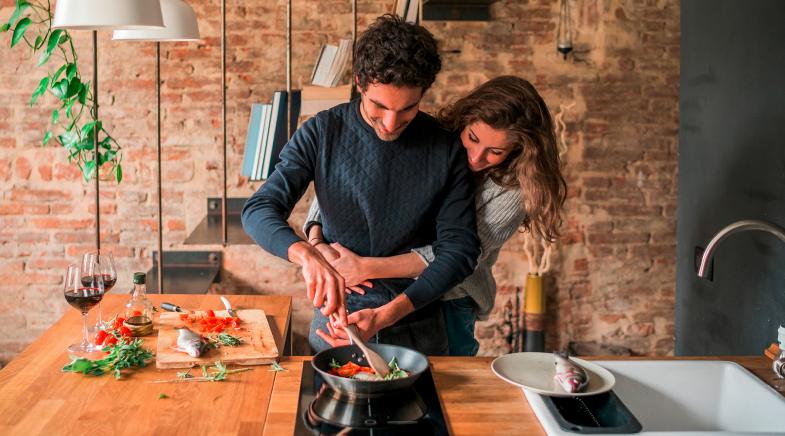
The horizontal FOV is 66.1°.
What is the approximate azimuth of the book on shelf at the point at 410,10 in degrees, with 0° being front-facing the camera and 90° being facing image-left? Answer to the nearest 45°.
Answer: approximately 0°

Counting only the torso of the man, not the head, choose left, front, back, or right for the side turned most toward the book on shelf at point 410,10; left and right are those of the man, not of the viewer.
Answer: back

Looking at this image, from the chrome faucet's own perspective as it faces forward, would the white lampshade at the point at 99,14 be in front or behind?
in front

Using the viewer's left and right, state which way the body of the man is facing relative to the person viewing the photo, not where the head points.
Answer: facing the viewer

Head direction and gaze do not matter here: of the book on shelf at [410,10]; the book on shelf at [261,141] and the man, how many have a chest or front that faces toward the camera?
3

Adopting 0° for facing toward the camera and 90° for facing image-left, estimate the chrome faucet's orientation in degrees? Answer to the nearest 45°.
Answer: approximately 90°

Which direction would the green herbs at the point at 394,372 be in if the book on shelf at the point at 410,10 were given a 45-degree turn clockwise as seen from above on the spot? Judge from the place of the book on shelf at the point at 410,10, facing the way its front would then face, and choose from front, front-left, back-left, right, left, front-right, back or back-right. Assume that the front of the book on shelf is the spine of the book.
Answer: front-left

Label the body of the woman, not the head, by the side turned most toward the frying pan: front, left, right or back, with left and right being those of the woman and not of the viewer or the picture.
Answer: front

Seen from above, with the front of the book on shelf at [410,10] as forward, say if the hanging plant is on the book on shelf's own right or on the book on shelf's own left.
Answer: on the book on shelf's own right

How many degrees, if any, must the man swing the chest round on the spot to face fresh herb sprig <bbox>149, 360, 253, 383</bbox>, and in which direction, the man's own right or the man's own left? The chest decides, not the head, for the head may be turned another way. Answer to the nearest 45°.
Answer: approximately 45° to the man's own right

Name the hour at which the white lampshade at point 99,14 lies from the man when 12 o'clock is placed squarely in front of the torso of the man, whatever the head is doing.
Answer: The white lampshade is roughly at 3 o'clock from the man.

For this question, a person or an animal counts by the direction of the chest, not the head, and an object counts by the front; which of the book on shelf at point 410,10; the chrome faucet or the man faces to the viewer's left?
the chrome faucet

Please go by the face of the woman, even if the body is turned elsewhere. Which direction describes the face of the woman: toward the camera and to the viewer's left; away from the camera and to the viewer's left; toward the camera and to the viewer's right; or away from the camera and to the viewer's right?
toward the camera and to the viewer's left

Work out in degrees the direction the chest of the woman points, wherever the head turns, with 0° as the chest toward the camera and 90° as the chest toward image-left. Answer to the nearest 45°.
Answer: approximately 45°
